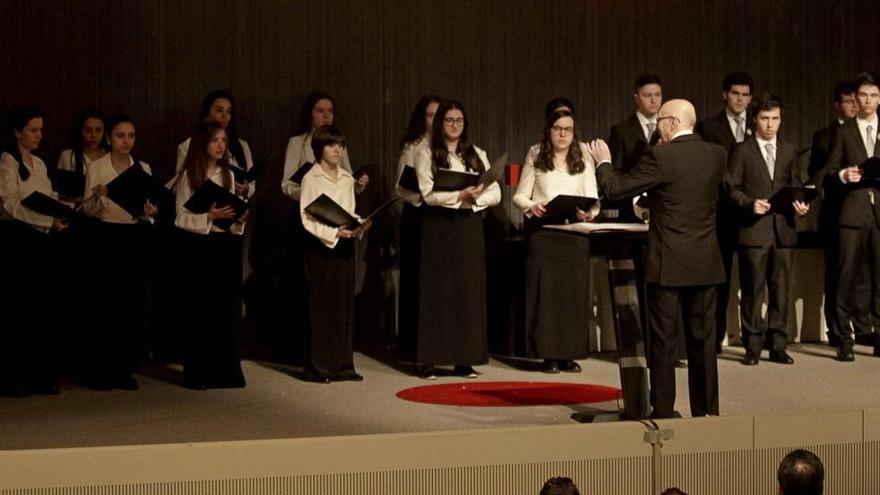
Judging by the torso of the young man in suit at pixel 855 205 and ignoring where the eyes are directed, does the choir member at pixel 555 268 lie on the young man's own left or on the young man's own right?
on the young man's own right

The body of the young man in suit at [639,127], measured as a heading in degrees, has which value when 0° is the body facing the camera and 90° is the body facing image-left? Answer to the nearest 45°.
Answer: approximately 315°

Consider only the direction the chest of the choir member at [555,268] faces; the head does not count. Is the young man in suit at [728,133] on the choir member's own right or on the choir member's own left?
on the choir member's own left

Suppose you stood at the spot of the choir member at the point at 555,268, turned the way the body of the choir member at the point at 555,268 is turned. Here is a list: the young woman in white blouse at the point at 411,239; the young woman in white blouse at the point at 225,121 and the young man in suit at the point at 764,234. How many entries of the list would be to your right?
2

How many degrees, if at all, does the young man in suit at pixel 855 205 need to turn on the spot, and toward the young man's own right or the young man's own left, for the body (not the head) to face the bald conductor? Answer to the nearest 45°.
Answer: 0° — they already face them

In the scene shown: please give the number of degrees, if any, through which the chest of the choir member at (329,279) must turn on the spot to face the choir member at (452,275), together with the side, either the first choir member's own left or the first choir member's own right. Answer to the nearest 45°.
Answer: approximately 45° to the first choir member's own left

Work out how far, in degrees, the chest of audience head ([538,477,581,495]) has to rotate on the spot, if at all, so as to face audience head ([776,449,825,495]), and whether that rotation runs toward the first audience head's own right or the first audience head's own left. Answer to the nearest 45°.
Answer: approximately 90° to the first audience head's own right

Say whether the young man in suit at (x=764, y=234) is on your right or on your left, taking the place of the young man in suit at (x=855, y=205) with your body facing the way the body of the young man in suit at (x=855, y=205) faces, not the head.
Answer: on your right

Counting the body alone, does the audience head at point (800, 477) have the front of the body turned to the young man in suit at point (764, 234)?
yes
